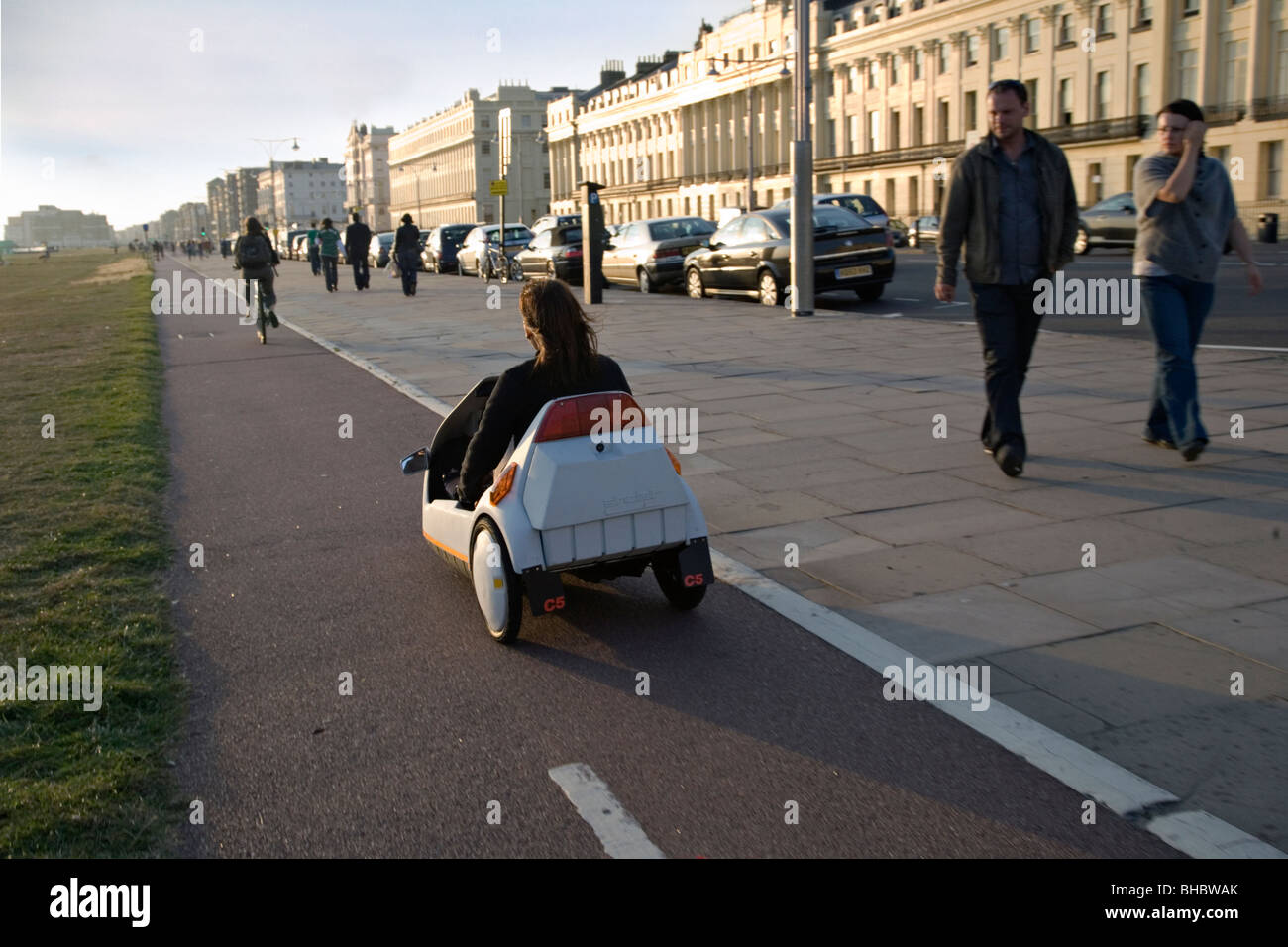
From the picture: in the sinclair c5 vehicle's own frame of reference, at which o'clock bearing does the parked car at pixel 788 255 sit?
The parked car is roughly at 2 o'clock from the sinclair c5 vehicle.

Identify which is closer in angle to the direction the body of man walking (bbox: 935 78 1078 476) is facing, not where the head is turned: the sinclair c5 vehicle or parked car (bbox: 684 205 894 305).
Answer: the sinclair c5 vehicle

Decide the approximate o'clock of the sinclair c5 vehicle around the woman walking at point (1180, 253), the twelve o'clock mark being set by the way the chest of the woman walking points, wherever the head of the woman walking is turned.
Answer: The sinclair c5 vehicle is roughly at 1 o'clock from the woman walking.

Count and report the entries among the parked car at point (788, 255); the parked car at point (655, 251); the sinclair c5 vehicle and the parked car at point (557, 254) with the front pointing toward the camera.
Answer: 0

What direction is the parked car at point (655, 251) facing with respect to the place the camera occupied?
facing away from the viewer and to the left of the viewer

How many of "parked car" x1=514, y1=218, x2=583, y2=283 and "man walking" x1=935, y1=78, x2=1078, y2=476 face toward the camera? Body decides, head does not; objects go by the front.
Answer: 1

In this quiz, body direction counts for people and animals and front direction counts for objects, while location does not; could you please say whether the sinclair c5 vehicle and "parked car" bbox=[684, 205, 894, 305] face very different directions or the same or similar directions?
same or similar directions

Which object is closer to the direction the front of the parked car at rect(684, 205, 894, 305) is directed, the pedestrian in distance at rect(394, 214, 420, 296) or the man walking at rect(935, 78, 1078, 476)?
the pedestrian in distance

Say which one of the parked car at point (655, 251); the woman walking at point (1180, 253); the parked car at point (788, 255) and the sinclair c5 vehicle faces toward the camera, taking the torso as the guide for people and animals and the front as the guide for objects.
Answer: the woman walking

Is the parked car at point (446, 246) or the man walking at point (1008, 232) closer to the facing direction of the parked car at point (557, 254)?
the parked car

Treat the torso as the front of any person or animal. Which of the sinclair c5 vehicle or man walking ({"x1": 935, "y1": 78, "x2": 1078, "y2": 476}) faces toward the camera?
the man walking

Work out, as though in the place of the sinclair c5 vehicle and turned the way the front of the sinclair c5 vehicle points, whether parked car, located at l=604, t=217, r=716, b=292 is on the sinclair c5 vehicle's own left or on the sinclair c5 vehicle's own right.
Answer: on the sinclair c5 vehicle's own right

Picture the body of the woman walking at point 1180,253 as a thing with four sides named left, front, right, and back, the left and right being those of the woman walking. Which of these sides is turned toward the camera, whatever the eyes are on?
front

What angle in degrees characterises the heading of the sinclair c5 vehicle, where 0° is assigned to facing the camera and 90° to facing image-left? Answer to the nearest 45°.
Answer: approximately 135°

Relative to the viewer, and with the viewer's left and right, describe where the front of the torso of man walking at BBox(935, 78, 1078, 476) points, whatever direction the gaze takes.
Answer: facing the viewer

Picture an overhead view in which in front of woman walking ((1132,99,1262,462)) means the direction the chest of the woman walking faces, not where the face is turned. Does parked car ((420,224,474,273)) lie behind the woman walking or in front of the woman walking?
behind

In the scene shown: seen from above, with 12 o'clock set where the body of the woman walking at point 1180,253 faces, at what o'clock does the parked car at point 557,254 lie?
The parked car is roughly at 5 o'clock from the woman walking.
